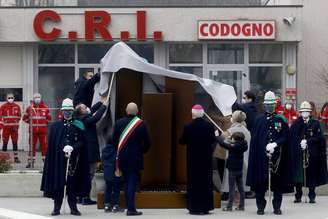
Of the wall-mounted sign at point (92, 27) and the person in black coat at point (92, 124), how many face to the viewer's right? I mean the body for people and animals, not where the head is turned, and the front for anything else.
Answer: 1

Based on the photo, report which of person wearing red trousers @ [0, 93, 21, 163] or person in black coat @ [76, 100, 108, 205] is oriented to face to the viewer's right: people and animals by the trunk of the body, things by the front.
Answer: the person in black coat

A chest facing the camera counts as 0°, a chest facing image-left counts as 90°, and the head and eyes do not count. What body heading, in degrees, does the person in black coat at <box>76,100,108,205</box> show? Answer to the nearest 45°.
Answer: approximately 270°

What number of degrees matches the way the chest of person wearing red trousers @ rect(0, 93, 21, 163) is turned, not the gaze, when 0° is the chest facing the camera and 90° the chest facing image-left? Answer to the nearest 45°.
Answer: approximately 0°
